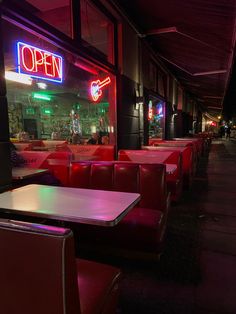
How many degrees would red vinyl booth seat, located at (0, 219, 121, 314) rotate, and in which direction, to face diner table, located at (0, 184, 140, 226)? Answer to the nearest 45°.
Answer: approximately 45° to its left

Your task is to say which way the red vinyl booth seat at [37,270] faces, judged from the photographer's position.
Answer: facing away from the viewer and to the right of the viewer

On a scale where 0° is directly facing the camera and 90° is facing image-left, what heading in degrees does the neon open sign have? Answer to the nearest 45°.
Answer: approximately 315°

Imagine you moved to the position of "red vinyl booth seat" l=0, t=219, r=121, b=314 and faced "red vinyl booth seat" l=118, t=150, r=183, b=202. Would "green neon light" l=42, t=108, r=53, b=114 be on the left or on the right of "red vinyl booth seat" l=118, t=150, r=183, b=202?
left

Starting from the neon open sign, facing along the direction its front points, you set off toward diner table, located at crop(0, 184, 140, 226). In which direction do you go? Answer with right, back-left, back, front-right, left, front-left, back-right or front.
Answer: front-right

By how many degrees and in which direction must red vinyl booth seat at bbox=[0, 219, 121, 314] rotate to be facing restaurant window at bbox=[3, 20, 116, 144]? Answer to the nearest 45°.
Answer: approximately 45° to its left
